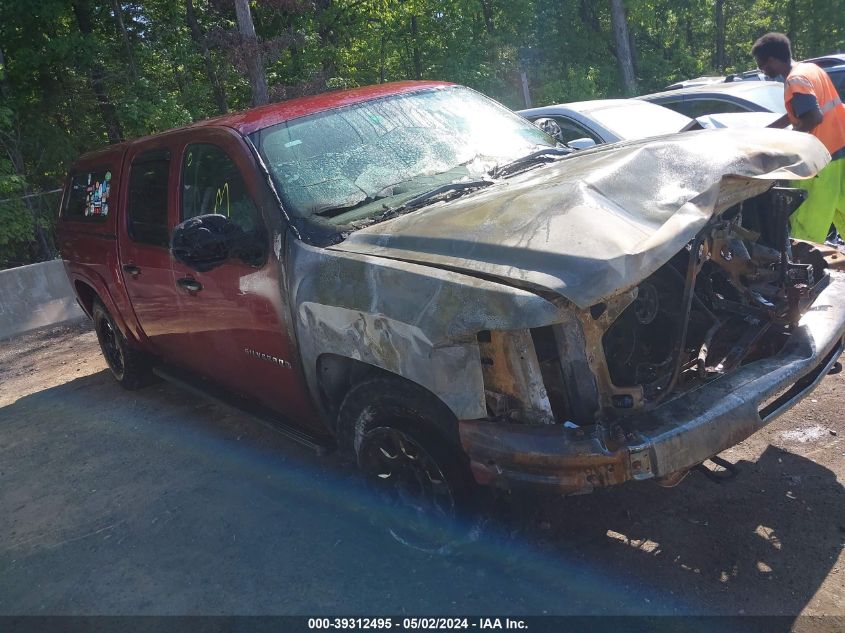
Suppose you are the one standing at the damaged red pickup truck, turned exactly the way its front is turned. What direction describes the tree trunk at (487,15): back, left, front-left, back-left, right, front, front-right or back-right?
back-left

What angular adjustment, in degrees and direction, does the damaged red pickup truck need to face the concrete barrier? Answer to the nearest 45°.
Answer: approximately 180°

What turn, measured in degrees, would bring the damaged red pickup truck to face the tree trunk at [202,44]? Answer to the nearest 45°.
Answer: approximately 135° to its left

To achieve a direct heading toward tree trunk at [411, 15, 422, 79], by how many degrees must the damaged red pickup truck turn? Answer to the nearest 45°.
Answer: approximately 135° to its left

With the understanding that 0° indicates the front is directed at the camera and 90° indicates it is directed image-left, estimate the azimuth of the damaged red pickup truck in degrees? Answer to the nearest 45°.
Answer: approximately 315°

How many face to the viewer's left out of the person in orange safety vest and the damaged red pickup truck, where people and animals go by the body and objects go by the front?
1

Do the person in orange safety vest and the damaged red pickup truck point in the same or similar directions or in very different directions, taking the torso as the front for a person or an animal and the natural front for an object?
very different directions

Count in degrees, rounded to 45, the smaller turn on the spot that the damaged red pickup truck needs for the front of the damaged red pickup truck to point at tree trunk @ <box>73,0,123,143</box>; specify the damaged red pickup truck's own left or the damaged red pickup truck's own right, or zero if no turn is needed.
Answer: approximately 180°

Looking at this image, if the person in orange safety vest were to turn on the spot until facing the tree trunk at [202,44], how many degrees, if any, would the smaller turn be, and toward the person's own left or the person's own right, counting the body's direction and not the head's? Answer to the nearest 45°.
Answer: approximately 45° to the person's own right

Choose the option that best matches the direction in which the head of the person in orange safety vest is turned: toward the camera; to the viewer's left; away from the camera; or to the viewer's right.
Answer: to the viewer's left

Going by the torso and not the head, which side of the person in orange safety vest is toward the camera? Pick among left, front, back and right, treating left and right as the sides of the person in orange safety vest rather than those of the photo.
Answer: left

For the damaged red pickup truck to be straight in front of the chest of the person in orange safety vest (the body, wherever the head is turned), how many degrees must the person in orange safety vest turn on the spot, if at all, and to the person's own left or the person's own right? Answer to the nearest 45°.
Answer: approximately 45° to the person's own left
